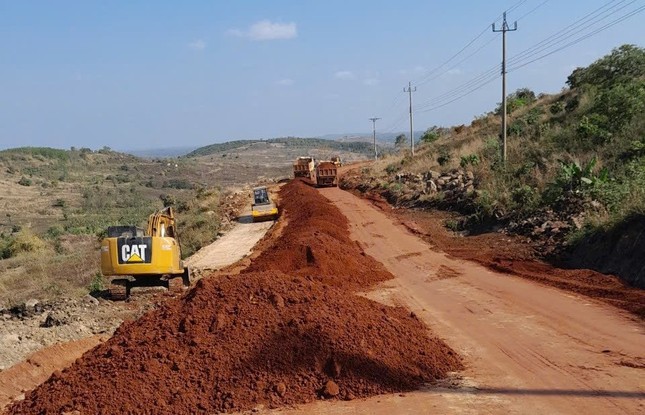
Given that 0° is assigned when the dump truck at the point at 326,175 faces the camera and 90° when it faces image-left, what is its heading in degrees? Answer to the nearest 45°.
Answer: approximately 180°

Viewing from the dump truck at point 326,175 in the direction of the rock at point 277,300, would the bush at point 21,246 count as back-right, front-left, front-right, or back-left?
front-right

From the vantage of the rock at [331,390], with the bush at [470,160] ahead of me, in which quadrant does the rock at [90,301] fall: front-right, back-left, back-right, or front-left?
front-left

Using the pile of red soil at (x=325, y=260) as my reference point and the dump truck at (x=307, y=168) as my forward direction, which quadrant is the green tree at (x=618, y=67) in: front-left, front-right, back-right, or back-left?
front-right

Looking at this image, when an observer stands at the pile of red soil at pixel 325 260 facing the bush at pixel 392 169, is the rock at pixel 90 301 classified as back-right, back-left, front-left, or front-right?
back-left

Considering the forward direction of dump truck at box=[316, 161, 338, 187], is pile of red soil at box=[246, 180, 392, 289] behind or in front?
behind

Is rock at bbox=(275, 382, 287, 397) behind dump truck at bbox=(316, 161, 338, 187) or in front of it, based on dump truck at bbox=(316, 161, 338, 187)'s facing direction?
behind

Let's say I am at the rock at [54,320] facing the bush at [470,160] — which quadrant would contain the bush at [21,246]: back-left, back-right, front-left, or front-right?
front-left
